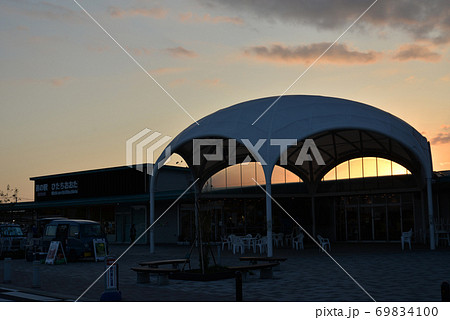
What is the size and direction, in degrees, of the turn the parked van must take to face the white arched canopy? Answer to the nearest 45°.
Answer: approximately 45° to its left

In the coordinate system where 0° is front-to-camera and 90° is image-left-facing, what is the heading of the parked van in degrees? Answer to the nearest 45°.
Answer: approximately 315°

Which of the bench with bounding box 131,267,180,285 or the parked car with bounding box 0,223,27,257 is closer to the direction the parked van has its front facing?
the bench

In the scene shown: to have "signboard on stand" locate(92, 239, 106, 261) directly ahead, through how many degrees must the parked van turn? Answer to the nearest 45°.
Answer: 0° — it already faces it
